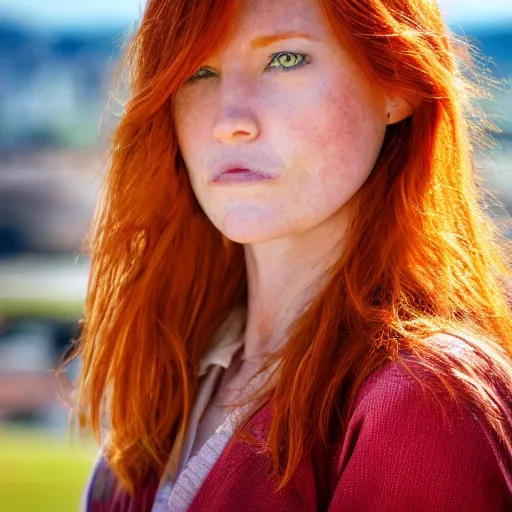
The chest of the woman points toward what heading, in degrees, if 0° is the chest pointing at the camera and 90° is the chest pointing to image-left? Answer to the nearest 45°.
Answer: approximately 45°
